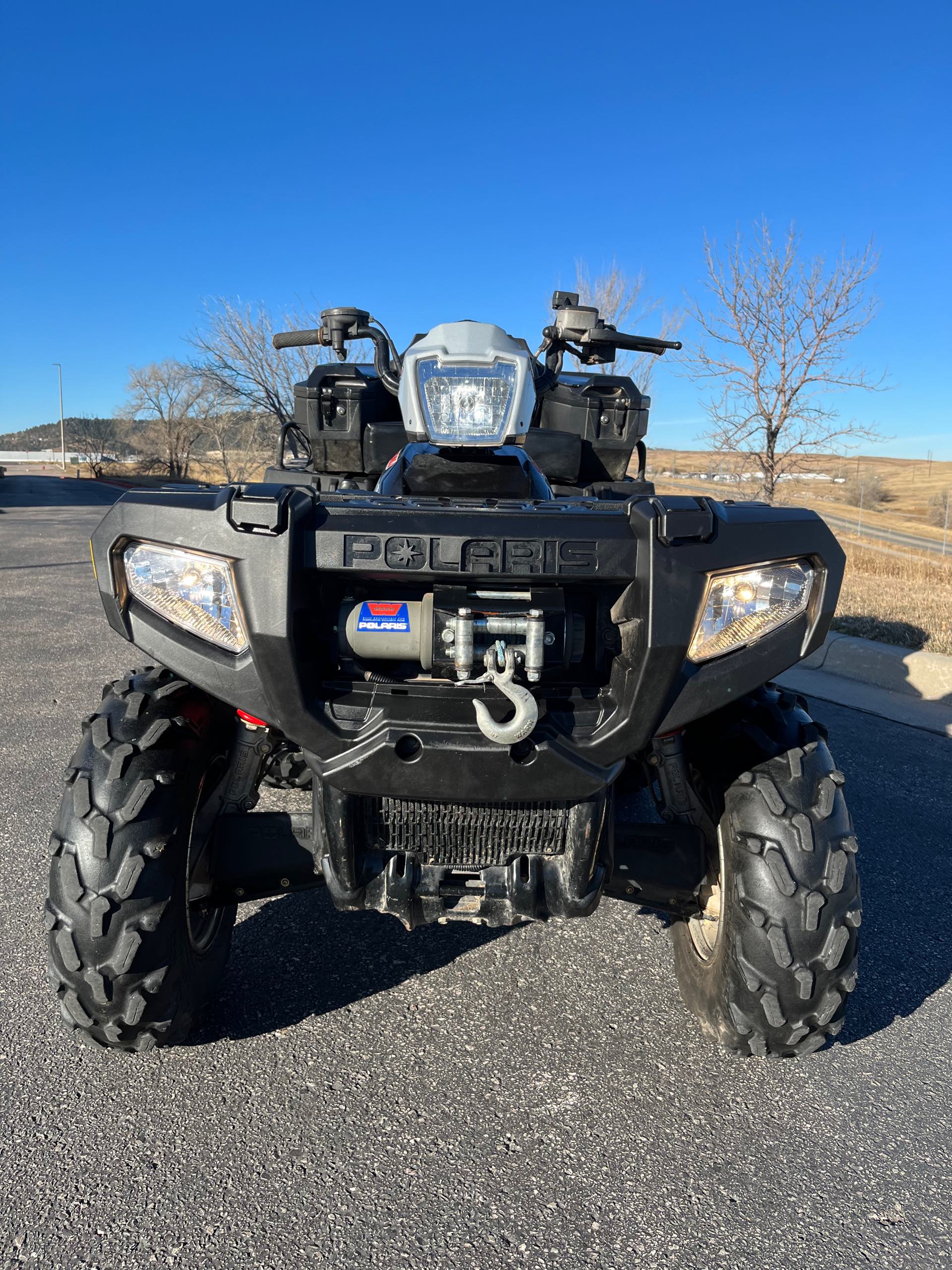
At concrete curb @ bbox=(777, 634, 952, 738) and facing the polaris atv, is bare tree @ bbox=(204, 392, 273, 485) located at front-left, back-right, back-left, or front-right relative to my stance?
back-right

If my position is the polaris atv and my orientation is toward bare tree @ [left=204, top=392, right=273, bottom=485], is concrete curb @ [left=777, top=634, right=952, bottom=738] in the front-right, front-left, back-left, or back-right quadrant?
front-right

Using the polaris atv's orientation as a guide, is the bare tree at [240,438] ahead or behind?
behind

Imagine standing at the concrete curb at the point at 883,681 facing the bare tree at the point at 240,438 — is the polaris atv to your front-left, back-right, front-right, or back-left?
back-left

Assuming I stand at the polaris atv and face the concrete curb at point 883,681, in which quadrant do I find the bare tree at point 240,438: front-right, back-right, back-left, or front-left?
front-left

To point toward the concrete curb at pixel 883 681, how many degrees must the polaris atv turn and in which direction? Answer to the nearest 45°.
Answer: approximately 135° to its left

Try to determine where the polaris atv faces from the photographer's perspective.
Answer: facing the viewer
